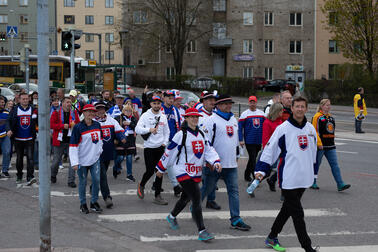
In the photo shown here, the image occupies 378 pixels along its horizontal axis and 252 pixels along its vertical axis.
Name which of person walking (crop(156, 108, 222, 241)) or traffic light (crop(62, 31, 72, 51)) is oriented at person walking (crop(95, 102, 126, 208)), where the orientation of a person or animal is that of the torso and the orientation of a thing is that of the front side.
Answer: the traffic light

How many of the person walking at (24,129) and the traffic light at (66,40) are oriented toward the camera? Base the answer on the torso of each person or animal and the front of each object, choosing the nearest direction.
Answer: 2

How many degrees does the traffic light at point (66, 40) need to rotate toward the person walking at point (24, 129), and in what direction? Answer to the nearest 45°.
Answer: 0° — it already faces them

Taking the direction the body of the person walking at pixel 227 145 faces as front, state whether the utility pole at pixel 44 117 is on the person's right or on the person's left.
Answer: on the person's right

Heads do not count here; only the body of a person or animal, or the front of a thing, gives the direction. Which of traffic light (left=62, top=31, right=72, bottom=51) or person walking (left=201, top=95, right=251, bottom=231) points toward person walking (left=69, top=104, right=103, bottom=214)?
the traffic light

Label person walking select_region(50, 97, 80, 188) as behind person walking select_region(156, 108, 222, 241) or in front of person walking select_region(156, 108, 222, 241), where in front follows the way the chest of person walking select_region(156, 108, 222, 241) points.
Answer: behind

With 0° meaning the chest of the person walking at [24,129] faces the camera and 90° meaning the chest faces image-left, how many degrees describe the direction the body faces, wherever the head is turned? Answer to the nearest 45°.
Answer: approximately 0°

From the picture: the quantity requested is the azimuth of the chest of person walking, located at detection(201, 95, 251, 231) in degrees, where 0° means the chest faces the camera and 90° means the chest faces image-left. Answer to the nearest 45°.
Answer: approximately 315°

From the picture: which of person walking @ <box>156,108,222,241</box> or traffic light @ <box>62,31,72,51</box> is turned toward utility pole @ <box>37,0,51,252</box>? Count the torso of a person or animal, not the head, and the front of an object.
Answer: the traffic light

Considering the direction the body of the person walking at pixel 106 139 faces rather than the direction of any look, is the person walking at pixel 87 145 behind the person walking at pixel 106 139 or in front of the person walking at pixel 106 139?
in front

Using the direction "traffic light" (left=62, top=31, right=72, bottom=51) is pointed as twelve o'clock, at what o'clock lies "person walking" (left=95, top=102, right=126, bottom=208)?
The person walking is roughly at 12 o'clock from the traffic light.
